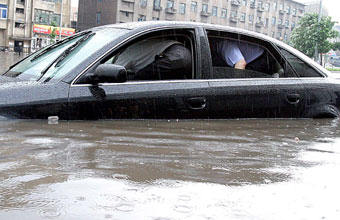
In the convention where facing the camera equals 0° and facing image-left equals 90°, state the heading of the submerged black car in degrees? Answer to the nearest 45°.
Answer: approximately 90°
